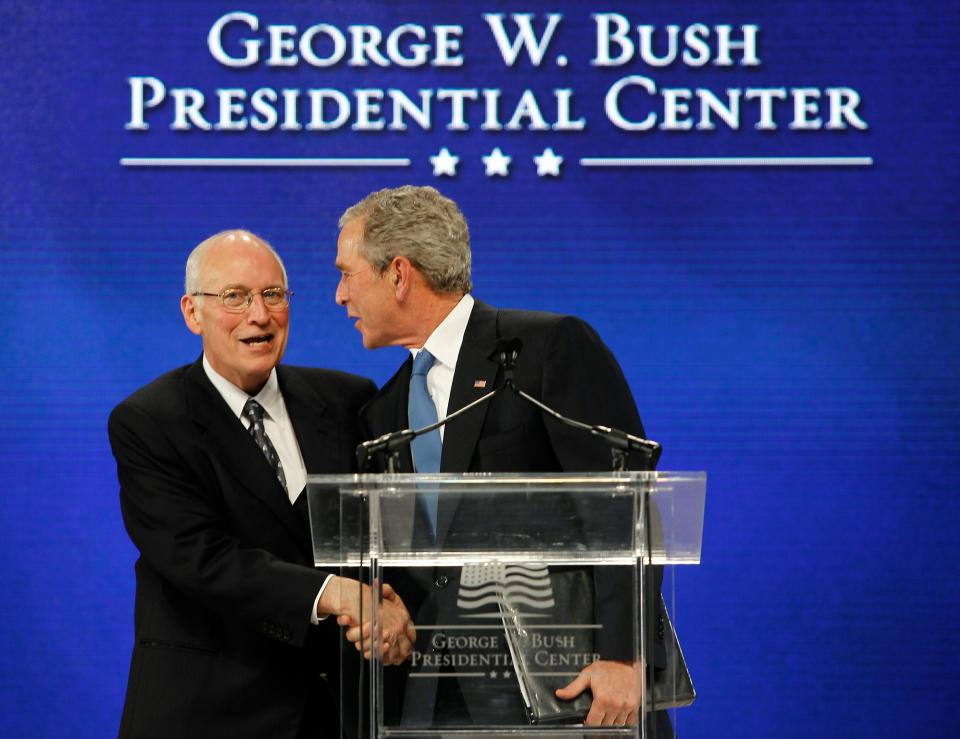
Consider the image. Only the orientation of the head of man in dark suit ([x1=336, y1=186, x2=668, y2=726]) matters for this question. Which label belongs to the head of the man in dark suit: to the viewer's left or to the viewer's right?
to the viewer's left

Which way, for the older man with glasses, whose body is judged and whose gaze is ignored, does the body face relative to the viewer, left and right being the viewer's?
facing the viewer and to the right of the viewer

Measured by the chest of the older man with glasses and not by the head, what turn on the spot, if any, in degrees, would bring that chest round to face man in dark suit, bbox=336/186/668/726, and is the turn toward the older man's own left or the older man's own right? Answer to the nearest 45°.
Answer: approximately 45° to the older man's own left

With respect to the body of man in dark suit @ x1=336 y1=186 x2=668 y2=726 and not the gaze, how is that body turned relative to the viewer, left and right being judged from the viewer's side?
facing the viewer and to the left of the viewer

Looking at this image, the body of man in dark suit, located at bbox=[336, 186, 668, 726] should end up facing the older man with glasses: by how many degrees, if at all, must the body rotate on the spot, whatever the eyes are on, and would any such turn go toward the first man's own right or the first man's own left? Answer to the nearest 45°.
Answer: approximately 45° to the first man's own right

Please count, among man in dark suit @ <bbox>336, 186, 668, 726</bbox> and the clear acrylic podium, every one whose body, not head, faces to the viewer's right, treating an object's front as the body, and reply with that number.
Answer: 0

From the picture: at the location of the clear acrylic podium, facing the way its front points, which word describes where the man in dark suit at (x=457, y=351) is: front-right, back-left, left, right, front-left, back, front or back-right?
back

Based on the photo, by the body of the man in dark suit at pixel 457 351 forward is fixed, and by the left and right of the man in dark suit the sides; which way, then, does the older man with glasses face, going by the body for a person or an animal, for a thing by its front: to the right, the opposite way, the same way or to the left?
to the left

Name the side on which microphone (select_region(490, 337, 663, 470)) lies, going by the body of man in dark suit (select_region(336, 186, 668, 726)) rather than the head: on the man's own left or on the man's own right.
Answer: on the man's own left

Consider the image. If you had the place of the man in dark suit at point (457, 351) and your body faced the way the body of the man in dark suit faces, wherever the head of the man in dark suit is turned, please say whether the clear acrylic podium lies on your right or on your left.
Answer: on your left
